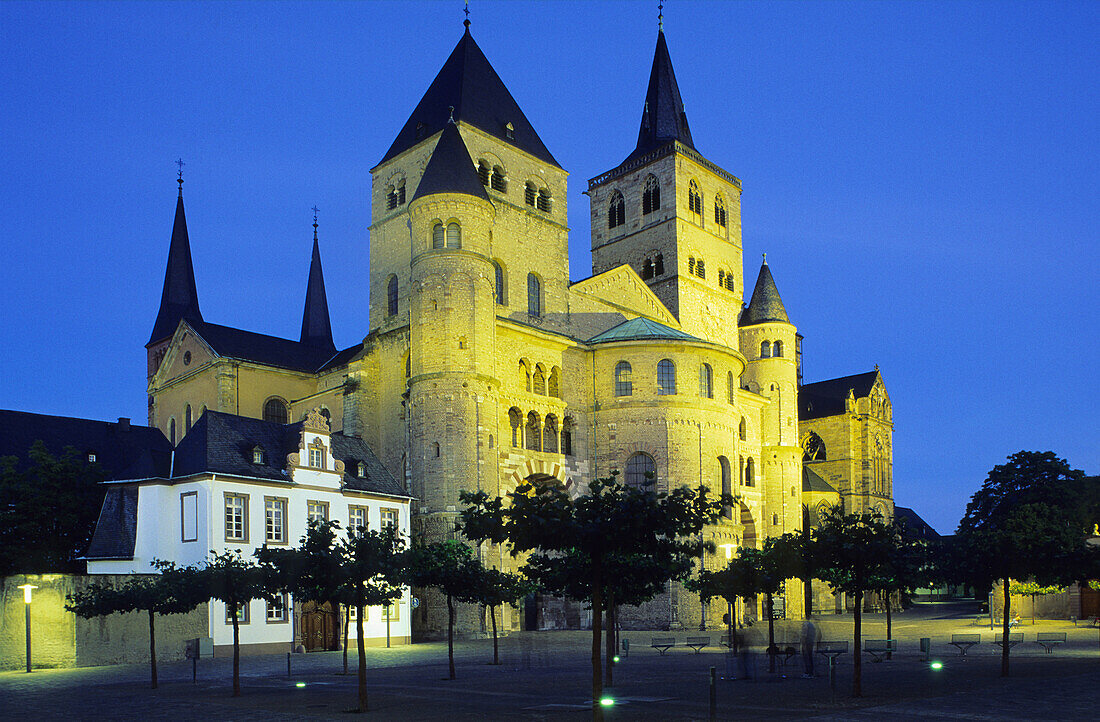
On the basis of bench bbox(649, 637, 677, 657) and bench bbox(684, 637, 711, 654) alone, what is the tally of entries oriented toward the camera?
2

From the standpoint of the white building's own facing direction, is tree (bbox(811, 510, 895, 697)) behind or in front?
in front

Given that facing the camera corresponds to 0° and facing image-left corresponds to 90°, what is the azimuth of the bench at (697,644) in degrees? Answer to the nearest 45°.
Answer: approximately 0°

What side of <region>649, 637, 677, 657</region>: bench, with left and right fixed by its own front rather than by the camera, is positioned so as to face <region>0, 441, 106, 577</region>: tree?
right
